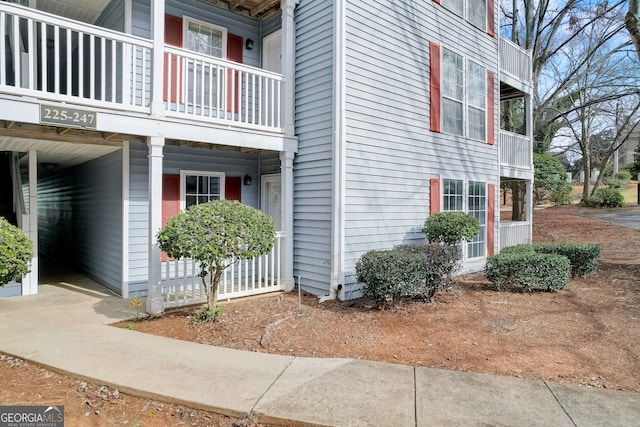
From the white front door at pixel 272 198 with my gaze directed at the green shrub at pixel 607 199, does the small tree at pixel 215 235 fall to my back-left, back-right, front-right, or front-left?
back-right

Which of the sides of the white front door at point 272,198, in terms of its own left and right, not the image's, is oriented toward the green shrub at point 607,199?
back

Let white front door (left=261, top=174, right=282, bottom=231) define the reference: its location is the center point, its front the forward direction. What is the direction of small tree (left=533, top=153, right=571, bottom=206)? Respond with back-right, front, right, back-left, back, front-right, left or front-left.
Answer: back

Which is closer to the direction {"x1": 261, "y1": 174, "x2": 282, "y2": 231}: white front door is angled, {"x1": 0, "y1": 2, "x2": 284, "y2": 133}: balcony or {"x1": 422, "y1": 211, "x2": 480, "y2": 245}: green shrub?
the balcony

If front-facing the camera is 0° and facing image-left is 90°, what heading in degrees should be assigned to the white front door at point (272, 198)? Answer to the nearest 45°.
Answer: approximately 45°

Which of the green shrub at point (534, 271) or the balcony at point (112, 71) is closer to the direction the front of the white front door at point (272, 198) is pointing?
the balcony

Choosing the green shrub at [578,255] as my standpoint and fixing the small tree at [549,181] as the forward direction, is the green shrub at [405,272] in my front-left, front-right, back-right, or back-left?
back-left

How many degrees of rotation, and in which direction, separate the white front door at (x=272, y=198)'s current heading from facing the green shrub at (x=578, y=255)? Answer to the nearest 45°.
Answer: approximately 135° to its left

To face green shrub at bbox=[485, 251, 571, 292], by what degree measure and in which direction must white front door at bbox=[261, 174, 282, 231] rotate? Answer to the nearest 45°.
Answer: approximately 135° to its left

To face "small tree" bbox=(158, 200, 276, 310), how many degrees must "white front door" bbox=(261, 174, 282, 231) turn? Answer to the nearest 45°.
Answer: approximately 45° to its left

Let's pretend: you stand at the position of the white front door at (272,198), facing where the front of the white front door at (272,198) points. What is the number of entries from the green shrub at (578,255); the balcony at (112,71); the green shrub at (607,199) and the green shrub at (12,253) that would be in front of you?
2

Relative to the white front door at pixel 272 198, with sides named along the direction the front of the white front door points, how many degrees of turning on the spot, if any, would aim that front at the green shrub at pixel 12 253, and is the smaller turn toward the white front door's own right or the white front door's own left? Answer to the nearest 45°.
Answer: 0° — it already faces it

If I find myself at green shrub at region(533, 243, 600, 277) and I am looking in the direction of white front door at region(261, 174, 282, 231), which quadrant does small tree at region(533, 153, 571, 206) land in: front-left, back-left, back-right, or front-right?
back-right
